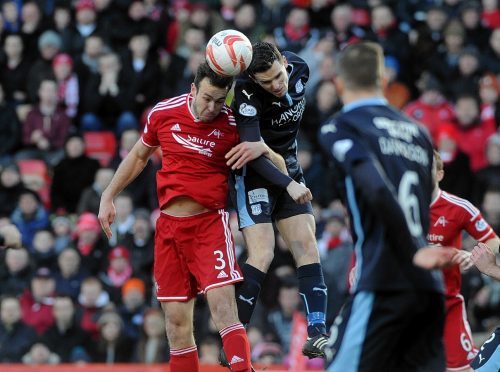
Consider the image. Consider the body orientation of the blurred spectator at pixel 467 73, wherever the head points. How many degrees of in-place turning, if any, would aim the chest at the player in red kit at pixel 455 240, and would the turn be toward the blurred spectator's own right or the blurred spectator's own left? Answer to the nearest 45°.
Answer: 0° — they already face them

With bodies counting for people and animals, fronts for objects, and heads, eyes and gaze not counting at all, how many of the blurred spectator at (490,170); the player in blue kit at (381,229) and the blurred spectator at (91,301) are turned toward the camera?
2

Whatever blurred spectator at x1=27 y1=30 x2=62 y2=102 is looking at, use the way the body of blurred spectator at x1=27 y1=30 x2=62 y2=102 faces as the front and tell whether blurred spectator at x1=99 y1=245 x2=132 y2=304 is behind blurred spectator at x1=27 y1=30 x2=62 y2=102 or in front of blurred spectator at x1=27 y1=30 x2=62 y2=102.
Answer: in front

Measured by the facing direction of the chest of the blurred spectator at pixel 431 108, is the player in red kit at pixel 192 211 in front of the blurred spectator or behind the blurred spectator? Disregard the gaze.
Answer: in front

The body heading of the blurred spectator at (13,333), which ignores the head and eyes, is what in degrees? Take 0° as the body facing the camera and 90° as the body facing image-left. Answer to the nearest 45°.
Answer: approximately 0°

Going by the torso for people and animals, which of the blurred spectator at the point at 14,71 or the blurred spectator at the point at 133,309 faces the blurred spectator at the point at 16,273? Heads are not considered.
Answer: the blurred spectator at the point at 14,71

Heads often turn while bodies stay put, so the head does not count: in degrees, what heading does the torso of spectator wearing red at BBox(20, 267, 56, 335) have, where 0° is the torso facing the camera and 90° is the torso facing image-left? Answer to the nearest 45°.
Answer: approximately 0°

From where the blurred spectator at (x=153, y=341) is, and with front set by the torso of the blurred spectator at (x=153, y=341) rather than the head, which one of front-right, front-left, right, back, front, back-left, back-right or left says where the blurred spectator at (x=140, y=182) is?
back

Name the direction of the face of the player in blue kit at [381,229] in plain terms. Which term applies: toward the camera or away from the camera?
away from the camera
